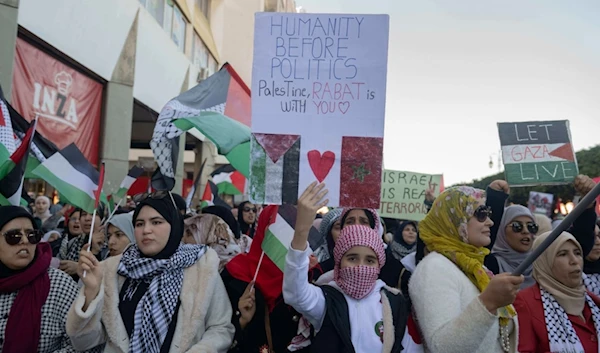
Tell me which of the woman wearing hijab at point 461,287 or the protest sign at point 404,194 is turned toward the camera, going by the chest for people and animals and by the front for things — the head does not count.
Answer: the protest sign

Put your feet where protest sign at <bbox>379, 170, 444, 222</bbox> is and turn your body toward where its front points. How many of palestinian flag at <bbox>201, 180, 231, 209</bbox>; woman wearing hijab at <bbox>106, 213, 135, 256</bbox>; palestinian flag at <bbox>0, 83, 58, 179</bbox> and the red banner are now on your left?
0

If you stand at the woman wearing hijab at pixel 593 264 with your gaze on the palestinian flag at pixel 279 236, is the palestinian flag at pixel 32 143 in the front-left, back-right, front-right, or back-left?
front-right

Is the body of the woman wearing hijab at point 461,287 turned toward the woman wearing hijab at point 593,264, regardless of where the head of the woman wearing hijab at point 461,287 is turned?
no

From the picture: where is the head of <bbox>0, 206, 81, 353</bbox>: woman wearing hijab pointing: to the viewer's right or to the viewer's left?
to the viewer's right

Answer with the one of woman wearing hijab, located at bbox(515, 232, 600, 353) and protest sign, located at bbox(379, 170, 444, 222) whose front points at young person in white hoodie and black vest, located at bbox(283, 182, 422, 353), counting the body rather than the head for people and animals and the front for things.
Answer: the protest sign

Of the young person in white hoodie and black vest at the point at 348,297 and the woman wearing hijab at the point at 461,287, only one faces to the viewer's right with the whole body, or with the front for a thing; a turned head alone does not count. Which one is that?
the woman wearing hijab

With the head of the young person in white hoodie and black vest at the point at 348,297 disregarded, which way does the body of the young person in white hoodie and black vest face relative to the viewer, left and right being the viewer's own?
facing the viewer

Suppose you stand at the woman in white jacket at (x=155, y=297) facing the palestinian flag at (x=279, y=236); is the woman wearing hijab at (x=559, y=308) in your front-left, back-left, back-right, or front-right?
front-right

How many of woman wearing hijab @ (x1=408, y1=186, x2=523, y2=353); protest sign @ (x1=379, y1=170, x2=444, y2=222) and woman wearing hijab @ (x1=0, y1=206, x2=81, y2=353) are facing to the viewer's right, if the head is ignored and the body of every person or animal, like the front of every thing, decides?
1

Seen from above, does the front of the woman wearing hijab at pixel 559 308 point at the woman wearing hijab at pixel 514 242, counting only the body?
no

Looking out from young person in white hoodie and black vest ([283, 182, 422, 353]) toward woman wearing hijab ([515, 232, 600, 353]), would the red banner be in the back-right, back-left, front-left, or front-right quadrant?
back-left

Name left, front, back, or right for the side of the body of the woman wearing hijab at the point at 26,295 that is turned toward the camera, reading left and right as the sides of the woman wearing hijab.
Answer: front

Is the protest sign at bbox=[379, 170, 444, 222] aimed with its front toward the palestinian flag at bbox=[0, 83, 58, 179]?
no

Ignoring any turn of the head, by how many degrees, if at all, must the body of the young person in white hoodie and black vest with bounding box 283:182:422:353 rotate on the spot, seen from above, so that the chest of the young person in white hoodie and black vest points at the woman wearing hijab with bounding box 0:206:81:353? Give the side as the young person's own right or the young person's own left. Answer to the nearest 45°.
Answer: approximately 90° to the young person's own right

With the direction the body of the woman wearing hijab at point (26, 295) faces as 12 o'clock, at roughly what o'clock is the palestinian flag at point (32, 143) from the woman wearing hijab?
The palestinian flag is roughly at 6 o'clock from the woman wearing hijab.

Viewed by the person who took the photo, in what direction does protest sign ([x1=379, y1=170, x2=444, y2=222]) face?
facing the viewer
